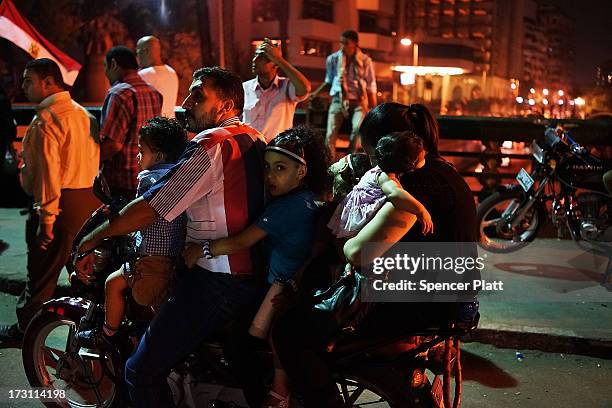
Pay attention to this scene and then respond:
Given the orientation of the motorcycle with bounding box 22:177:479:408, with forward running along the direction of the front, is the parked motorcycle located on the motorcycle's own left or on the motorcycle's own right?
on the motorcycle's own right

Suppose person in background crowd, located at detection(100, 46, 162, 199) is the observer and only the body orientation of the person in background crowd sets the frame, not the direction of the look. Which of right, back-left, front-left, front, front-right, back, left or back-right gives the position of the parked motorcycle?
back-right

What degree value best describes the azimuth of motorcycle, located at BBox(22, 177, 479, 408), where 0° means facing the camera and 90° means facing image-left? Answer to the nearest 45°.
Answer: approximately 90°

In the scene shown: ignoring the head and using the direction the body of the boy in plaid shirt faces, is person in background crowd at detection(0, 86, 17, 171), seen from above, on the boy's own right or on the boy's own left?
on the boy's own right

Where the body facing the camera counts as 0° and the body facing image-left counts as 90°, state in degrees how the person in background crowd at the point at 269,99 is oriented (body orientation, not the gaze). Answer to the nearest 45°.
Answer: approximately 45°

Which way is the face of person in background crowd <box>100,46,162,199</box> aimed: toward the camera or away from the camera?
away from the camera

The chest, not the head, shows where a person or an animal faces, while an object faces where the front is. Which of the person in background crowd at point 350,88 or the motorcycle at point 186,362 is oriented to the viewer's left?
the motorcycle

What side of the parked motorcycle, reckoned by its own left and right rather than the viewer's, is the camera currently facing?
left

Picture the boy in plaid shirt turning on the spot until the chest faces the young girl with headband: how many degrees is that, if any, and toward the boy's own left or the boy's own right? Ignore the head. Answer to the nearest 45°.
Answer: approximately 135° to the boy's own left

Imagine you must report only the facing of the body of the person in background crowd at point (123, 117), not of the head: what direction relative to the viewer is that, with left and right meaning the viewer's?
facing away from the viewer and to the left of the viewer

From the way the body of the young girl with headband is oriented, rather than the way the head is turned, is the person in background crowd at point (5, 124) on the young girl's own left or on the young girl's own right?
on the young girl's own right

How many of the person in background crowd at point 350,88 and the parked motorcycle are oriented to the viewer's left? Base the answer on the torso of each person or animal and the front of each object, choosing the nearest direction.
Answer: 1

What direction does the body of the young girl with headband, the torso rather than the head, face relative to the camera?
to the viewer's left
